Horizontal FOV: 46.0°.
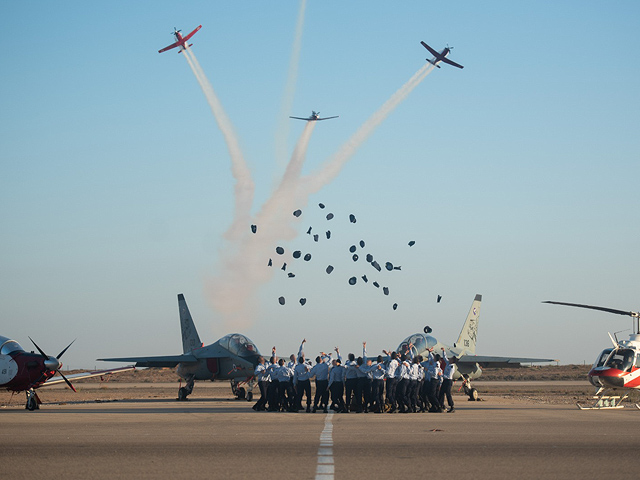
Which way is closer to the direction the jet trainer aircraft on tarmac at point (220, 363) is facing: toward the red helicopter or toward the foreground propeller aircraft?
the red helicopter

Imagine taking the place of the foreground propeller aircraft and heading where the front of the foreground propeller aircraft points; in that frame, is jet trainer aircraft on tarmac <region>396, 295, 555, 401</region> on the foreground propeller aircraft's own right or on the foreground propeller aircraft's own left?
on the foreground propeller aircraft's own left

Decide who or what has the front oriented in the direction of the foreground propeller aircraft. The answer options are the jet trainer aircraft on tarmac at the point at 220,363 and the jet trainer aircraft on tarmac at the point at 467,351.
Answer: the jet trainer aircraft on tarmac at the point at 467,351

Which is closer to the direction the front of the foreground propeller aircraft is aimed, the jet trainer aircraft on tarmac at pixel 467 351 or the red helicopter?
the red helicopter

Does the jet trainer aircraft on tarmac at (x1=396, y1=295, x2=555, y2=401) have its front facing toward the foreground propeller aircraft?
yes

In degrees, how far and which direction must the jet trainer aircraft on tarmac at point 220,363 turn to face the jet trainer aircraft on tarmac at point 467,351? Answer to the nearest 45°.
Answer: approximately 45° to its left
